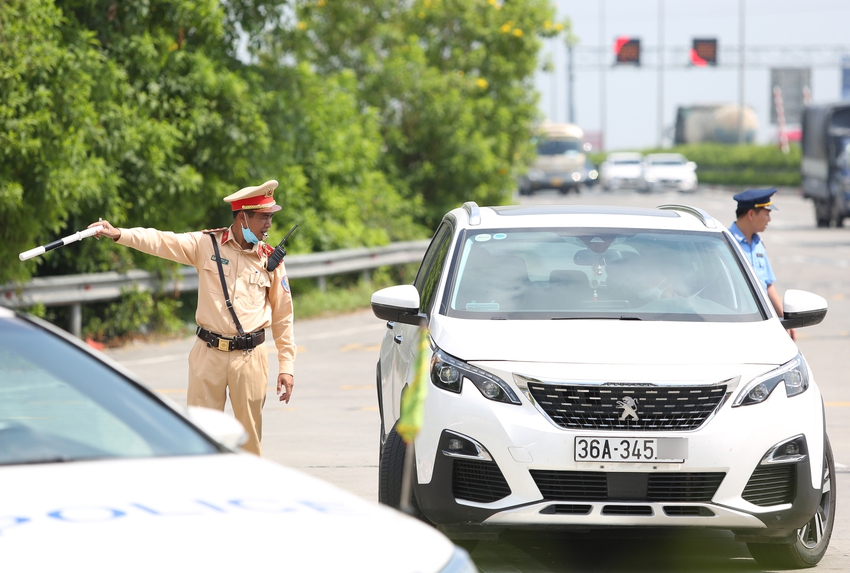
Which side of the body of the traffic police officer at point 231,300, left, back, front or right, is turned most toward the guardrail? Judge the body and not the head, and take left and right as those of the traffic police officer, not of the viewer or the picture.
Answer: back

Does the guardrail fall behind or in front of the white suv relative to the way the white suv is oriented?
behind

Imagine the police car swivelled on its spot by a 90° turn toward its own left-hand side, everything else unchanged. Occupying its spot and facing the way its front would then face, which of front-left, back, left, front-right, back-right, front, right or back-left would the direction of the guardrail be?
front-left

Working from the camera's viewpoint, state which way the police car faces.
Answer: facing the viewer and to the right of the viewer

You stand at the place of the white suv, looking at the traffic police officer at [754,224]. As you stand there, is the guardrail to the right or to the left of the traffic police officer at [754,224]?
left

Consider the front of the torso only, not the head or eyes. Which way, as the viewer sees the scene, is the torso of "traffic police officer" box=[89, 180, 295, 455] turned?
toward the camera

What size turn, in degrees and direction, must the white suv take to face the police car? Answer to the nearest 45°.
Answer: approximately 45° to its right

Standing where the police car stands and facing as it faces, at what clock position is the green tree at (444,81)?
The green tree is roughly at 8 o'clock from the police car.

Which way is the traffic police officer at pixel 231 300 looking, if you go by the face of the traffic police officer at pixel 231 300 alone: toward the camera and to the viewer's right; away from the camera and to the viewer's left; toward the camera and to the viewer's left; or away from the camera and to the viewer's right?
toward the camera and to the viewer's right

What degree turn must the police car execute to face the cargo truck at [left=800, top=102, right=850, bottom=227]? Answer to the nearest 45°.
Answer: approximately 90° to its left

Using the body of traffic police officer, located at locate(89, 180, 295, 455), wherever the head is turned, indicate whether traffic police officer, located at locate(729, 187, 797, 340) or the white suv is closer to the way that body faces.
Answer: the white suv

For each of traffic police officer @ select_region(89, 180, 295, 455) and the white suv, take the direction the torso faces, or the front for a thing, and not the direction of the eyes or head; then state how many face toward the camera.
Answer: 2
